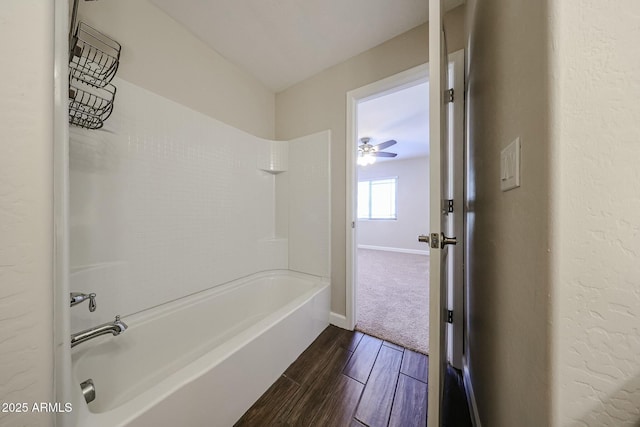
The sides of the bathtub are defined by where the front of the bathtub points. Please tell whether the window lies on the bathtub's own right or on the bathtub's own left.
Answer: on the bathtub's own left

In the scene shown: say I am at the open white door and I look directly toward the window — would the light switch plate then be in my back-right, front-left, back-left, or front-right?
back-right

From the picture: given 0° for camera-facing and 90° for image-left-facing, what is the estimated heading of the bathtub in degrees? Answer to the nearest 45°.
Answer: approximately 315°

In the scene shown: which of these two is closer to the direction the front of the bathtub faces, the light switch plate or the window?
the light switch plate

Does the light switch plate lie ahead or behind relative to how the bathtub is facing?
ahead

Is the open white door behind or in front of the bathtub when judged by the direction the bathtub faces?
in front
